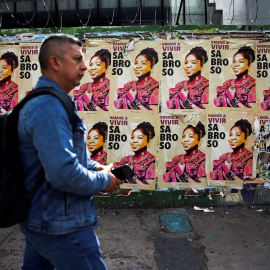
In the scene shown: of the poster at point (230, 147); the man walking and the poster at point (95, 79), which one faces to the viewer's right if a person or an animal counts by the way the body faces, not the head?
the man walking

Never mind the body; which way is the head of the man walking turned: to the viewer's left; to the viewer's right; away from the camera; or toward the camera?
to the viewer's right

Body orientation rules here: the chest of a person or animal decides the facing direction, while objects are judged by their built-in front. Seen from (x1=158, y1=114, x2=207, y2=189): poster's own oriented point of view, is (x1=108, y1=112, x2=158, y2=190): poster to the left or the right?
on its right

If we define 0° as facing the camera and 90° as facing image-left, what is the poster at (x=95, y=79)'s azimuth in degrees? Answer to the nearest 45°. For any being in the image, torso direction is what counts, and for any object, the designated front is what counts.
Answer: approximately 0°

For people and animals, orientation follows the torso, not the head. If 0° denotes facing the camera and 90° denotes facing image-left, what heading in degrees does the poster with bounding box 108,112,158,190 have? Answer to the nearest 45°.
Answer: approximately 0°

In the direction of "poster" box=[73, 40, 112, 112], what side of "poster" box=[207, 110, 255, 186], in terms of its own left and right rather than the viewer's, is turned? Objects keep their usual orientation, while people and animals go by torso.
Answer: right

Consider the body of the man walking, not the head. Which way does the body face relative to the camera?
to the viewer's right

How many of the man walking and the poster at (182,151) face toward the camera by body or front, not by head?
1

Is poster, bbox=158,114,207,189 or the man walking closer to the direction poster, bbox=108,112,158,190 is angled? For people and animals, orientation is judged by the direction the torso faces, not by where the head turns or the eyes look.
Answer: the man walking
